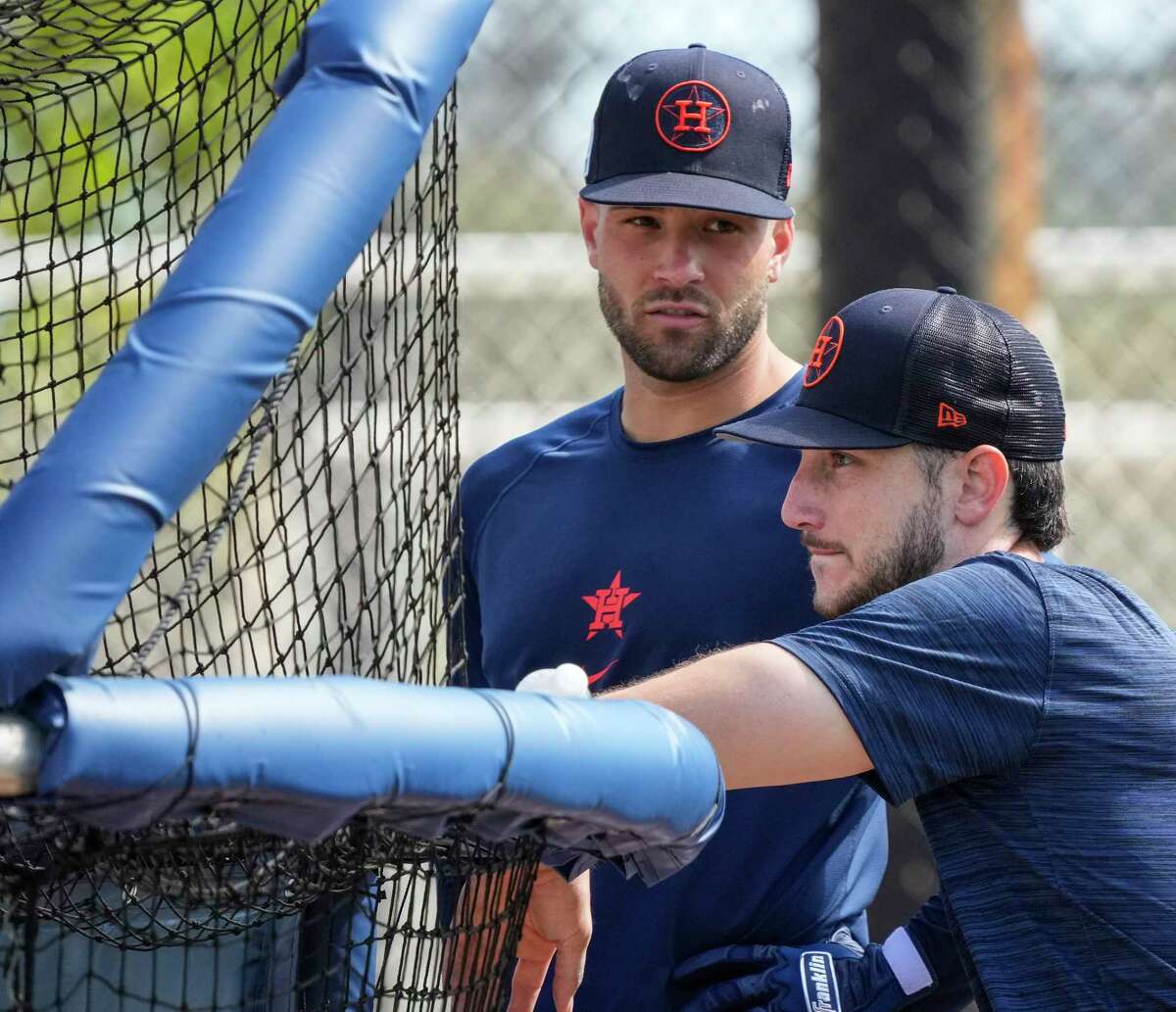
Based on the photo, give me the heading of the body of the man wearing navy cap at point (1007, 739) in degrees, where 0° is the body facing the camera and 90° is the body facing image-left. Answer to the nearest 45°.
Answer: approximately 90°

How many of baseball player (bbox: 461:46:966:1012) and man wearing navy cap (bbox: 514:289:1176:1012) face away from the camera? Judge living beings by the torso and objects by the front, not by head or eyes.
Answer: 0

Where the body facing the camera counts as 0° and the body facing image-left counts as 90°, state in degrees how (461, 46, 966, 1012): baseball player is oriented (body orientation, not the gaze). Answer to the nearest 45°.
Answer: approximately 45°

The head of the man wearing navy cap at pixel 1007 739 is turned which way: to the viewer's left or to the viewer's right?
to the viewer's left

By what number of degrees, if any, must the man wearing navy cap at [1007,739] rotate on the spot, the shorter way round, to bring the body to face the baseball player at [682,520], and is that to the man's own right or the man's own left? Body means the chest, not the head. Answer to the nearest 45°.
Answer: approximately 45° to the man's own right

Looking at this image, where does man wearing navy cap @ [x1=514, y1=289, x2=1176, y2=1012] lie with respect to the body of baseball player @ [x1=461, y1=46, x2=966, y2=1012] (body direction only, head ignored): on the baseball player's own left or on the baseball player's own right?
on the baseball player's own left
